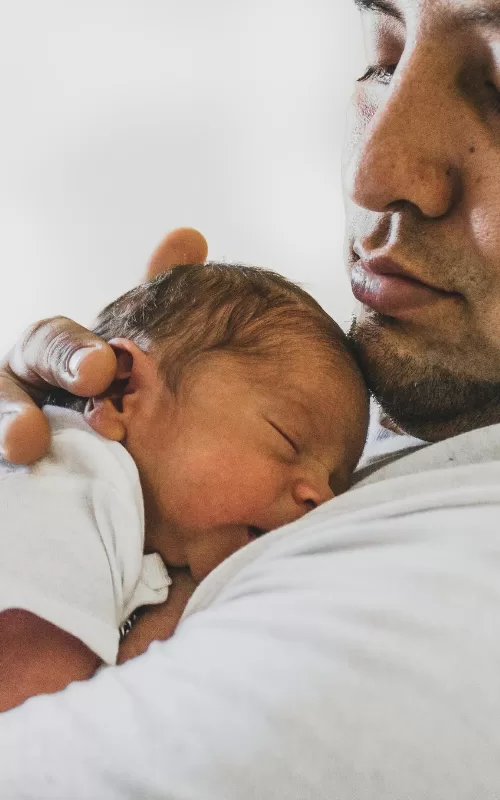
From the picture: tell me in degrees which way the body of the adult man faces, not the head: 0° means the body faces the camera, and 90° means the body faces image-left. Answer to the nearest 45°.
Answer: approximately 45°

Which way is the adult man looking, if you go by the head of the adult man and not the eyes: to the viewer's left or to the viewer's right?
to the viewer's left
